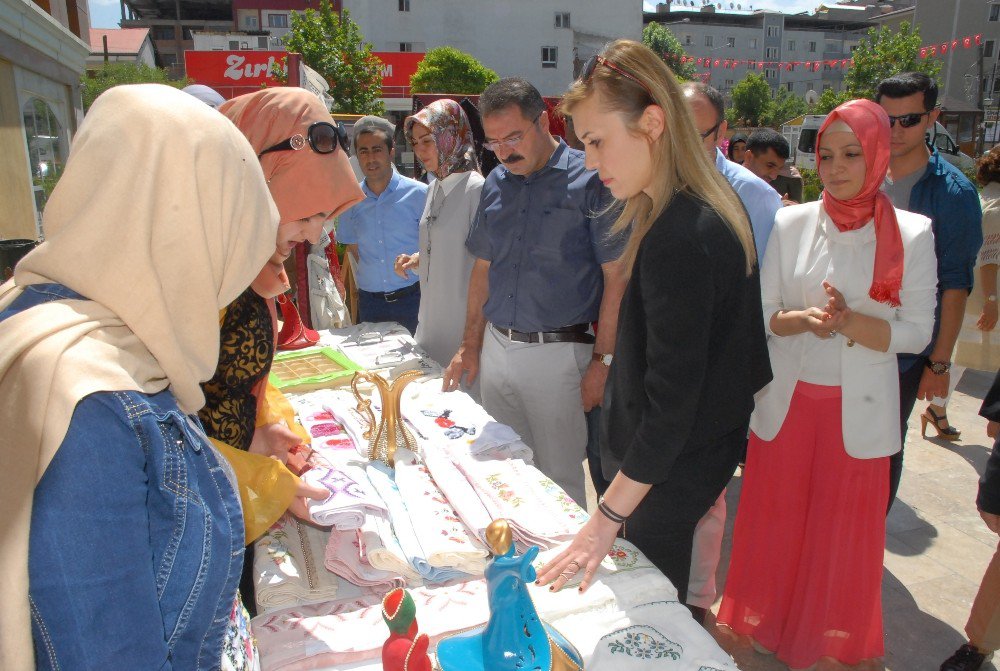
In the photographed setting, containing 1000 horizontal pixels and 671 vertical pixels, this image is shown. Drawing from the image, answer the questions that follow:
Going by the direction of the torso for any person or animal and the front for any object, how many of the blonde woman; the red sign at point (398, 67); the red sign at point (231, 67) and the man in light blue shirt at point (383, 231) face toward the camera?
3

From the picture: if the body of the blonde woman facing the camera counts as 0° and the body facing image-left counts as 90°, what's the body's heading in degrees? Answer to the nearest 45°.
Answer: approximately 90°

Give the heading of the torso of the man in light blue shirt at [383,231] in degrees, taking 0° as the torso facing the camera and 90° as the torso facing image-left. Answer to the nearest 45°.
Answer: approximately 0°

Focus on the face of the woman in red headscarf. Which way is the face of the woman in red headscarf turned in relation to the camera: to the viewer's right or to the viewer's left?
to the viewer's left

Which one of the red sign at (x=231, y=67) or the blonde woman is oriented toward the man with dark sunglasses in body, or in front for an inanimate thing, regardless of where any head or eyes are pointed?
the red sign

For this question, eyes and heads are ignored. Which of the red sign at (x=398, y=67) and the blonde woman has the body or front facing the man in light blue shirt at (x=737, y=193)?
the red sign

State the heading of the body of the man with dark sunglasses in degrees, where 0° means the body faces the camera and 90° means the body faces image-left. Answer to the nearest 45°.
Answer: approximately 45°

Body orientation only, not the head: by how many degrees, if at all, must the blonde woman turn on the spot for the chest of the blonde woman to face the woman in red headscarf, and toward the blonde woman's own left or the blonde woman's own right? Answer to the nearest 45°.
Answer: approximately 135° to the blonde woman's own right

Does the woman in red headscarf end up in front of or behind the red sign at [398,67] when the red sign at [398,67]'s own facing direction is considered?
in front

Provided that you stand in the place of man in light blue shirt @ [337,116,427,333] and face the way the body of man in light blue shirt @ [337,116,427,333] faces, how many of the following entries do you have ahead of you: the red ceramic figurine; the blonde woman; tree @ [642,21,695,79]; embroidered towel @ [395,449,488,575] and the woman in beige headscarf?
4

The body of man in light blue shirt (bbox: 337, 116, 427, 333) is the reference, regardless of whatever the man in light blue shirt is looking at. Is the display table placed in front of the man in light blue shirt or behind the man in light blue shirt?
in front

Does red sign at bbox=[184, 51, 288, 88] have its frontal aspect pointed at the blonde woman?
yes

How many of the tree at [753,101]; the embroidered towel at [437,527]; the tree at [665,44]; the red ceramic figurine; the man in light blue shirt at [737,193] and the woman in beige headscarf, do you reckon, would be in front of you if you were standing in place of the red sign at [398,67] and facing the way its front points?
4

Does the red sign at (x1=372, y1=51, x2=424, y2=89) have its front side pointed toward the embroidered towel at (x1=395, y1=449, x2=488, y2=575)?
yes

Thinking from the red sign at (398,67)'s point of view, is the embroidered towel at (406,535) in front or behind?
in front
